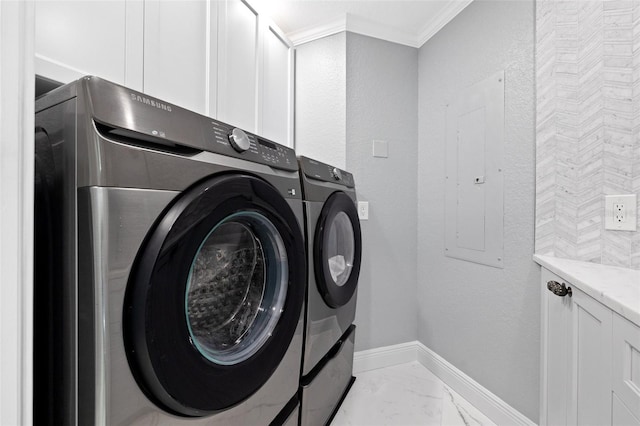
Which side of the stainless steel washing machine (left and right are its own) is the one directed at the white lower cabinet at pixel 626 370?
front

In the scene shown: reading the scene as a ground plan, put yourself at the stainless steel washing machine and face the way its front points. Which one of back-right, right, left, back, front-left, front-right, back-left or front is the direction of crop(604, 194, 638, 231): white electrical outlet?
front-left

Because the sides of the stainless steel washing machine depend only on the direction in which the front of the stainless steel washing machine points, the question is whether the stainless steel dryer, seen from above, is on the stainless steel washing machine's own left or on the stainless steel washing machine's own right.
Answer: on the stainless steel washing machine's own left

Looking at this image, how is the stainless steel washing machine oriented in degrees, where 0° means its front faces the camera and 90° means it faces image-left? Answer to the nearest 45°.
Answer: approximately 315°

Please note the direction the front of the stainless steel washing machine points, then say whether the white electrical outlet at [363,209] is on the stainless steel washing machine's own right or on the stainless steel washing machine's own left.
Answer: on the stainless steel washing machine's own left

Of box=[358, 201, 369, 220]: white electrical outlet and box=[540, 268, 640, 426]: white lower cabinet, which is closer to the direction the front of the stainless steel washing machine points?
the white lower cabinet

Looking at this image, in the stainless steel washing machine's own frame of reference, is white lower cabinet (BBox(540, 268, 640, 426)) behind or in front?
in front
